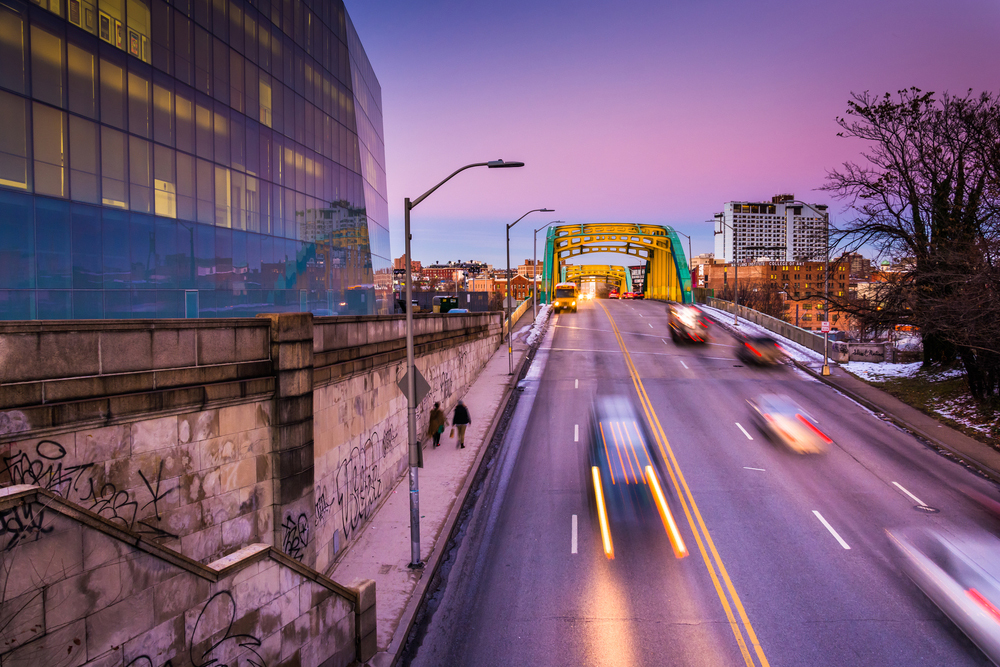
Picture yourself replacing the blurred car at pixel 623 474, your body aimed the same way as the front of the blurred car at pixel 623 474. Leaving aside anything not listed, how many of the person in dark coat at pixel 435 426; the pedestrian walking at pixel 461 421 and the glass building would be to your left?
0

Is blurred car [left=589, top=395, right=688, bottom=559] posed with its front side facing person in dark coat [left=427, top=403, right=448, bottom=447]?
no

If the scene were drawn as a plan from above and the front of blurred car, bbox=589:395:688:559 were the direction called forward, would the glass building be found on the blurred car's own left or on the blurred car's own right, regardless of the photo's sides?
on the blurred car's own right

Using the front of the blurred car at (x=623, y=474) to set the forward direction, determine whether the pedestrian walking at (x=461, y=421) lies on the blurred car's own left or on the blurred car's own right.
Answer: on the blurred car's own right

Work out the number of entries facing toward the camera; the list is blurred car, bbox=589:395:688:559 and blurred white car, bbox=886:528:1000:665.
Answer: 1

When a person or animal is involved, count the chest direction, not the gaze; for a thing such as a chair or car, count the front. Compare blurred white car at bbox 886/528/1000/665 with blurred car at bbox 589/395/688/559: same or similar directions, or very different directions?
very different directions

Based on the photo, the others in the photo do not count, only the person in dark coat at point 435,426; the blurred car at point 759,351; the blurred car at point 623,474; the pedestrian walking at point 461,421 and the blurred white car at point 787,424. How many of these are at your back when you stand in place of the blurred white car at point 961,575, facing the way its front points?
0

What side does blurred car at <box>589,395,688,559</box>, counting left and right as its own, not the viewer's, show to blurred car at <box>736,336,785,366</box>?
back

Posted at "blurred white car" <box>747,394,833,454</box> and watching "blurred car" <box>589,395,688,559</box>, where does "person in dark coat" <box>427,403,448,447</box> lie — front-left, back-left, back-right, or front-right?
front-right

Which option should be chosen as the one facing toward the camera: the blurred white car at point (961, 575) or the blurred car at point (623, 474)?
the blurred car

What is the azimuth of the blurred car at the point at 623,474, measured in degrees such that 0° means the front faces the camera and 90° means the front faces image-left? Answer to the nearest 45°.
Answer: approximately 0°

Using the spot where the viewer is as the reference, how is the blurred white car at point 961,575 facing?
facing away from the viewer and to the left of the viewer

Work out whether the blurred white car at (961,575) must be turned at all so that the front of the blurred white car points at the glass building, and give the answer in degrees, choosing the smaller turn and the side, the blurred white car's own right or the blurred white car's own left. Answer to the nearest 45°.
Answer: approximately 45° to the blurred white car's own left

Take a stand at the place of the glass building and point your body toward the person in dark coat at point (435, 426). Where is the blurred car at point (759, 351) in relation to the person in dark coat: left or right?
left
